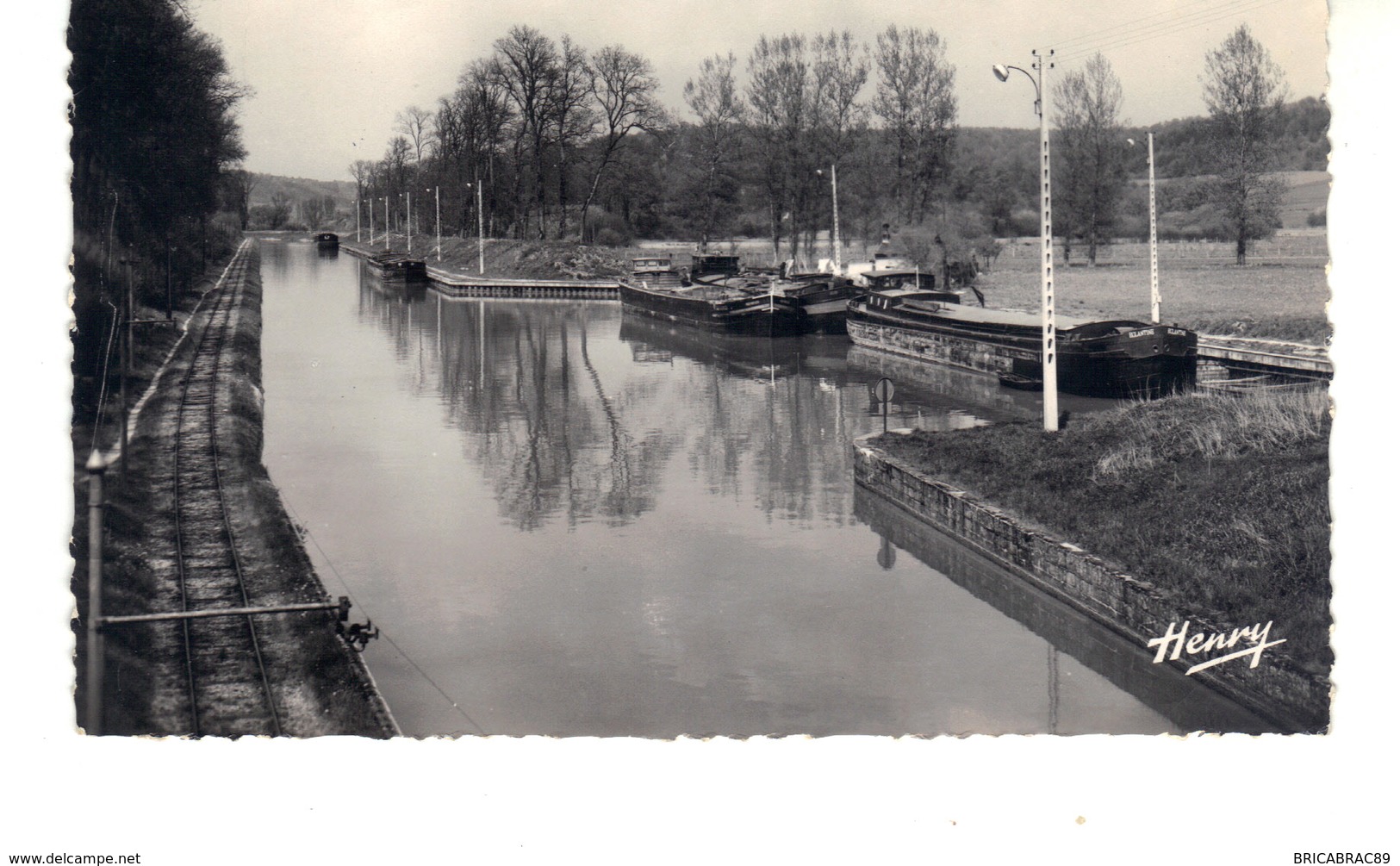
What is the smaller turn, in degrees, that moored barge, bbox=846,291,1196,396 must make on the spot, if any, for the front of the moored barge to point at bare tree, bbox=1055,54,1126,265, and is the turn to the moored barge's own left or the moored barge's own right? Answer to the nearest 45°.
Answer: approximately 135° to the moored barge's own left

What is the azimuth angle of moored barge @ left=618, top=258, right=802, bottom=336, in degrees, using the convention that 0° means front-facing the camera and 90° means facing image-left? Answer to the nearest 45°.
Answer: approximately 315°
